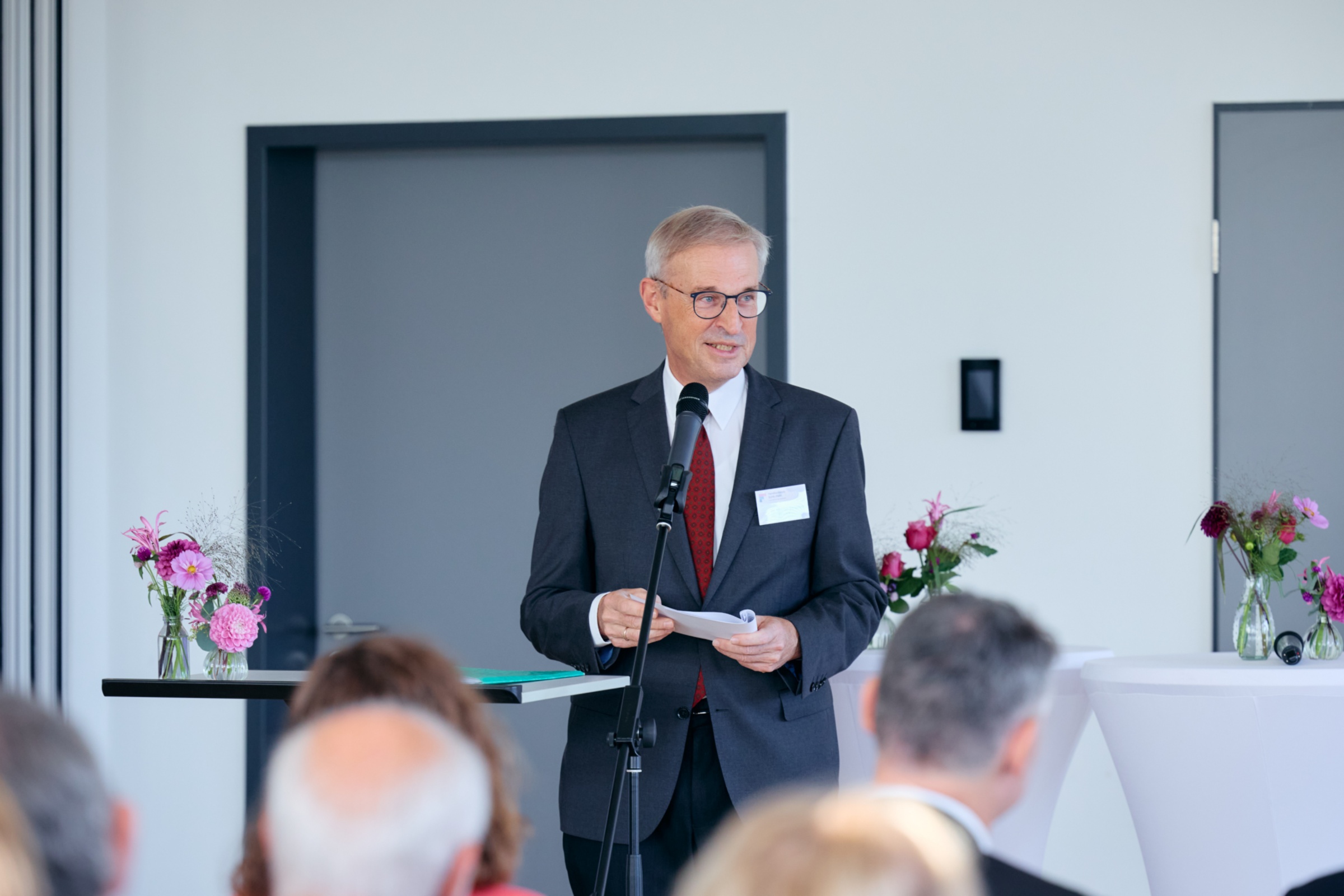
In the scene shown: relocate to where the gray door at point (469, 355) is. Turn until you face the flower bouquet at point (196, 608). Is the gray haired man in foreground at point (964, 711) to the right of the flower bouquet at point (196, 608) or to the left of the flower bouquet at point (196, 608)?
left

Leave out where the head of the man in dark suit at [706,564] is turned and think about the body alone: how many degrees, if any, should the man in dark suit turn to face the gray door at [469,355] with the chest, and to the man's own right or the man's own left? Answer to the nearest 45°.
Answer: approximately 135° to the man's own right

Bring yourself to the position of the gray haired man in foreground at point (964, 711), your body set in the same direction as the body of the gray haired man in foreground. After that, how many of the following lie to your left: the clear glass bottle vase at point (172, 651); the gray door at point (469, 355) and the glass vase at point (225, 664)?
3

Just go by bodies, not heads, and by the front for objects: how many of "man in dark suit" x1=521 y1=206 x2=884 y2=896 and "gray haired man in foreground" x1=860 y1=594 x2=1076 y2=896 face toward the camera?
1

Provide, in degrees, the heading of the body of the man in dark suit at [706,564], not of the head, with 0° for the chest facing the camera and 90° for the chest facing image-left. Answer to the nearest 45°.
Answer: approximately 0°

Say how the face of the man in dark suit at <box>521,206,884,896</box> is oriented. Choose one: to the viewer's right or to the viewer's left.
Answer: to the viewer's right

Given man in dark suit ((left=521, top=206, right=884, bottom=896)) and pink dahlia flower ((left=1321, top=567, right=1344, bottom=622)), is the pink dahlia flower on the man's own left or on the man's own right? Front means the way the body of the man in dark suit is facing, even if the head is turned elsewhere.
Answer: on the man's own left

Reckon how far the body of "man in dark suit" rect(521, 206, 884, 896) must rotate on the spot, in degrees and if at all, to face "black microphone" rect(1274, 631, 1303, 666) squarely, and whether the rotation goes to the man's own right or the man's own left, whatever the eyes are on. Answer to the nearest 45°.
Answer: approximately 90° to the man's own left

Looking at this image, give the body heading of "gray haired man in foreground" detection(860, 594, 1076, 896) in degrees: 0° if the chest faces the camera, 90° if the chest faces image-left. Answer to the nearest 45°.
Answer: approximately 225°

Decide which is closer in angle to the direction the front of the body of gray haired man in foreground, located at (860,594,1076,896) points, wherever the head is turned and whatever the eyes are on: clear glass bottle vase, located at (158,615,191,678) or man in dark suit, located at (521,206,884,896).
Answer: the man in dark suit

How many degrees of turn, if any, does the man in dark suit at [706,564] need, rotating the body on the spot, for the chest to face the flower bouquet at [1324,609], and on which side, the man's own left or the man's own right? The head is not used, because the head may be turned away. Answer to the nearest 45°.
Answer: approximately 90° to the man's own left

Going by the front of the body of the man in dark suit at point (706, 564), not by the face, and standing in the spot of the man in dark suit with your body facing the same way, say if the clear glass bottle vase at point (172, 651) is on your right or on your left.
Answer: on your right

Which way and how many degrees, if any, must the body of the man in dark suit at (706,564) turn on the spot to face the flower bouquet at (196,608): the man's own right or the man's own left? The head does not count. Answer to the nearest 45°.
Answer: approximately 90° to the man's own right

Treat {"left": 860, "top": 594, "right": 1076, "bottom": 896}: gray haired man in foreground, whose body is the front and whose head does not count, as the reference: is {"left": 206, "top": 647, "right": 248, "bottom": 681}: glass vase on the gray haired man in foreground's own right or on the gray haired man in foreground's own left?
on the gray haired man in foreground's own left
